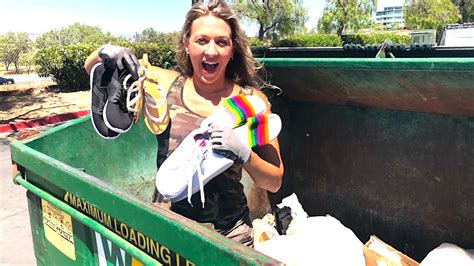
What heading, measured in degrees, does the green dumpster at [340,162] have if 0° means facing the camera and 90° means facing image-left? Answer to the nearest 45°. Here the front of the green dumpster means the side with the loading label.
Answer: approximately 45°

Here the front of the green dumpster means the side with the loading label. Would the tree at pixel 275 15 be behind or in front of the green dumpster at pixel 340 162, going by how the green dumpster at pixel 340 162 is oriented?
behind

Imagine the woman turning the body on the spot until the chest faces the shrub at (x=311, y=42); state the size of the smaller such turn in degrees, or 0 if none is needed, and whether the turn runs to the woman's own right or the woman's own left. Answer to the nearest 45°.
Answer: approximately 180°

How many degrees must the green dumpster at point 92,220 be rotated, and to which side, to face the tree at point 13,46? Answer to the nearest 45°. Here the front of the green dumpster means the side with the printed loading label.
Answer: approximately 135° to its right

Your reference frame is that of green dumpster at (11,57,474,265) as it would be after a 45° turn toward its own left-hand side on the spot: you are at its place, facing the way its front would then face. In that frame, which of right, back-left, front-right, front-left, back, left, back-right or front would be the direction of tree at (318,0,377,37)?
back

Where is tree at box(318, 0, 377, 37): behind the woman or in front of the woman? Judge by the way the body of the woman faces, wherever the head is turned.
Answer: behind

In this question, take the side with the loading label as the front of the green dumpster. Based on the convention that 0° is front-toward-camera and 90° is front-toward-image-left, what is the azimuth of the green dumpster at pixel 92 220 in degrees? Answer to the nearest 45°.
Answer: approximately 45°

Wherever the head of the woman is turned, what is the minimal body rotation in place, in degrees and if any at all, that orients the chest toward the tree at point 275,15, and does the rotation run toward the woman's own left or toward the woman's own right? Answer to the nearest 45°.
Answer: approximately 180°

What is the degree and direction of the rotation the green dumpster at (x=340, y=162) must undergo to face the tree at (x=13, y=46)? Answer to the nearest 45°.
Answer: approximately 90° to its right

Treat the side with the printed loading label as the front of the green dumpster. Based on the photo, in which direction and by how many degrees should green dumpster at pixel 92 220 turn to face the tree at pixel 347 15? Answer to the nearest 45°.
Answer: approximately 180°
